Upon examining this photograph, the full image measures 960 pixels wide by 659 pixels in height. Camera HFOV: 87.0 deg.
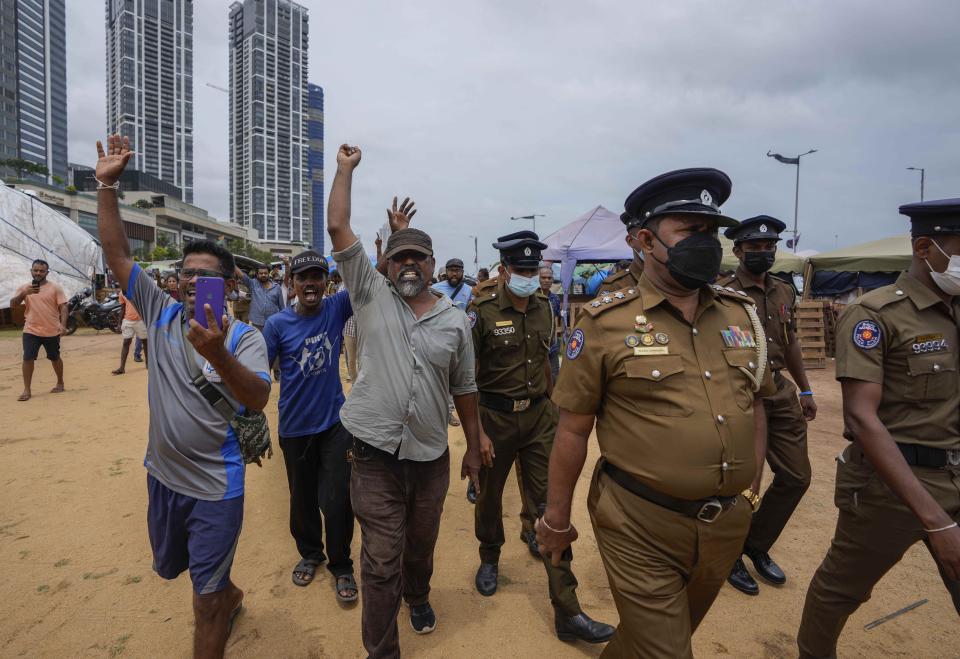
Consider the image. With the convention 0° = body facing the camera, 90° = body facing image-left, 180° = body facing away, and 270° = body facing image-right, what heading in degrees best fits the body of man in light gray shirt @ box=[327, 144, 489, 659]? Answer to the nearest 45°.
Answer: approximately 0°

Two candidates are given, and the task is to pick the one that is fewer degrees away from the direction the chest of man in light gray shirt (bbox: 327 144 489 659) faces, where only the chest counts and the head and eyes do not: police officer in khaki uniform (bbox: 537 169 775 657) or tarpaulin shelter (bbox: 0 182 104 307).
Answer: the police officer in khaki uniform

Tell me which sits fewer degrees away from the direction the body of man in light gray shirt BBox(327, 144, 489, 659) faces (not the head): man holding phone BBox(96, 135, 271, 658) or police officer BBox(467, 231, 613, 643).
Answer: the man holding phone

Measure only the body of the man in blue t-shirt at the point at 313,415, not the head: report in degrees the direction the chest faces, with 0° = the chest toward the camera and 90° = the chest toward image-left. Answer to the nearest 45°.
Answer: approximately 0°

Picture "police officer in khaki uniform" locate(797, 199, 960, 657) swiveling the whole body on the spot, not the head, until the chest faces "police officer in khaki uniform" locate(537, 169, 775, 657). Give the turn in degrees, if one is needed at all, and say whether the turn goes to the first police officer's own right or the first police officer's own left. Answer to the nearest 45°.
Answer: approximately 90° to the first police officer's own right

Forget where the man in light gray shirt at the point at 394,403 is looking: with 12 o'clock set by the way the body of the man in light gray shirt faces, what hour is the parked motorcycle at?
The parked motorcycle is roughly at 5 o'clock from the man in light gray shirt.

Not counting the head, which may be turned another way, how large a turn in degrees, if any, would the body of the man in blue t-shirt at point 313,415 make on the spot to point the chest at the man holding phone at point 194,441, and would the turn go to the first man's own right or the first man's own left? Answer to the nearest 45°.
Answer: approximately 45° to the first man's own right

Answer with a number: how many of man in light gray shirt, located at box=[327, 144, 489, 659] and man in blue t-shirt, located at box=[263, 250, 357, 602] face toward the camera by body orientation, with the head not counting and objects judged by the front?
2

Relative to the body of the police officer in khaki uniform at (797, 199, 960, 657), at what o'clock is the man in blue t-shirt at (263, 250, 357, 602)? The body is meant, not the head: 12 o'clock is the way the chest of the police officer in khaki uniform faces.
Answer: The man in blue t-shirt is roughly at 4 o'clock from the police officer in khaki uniform.
